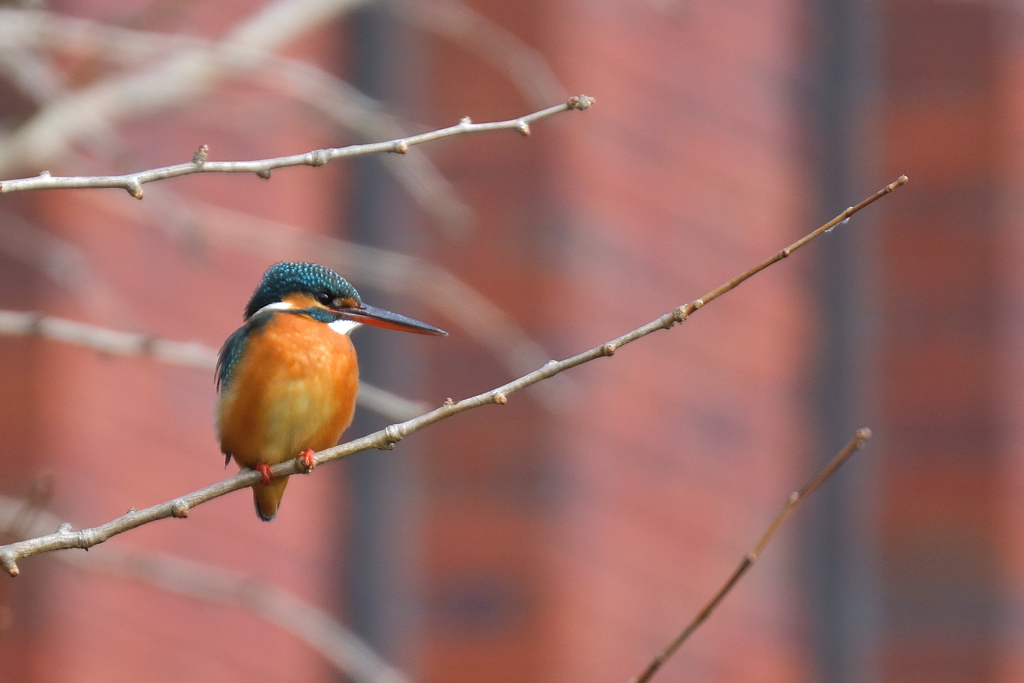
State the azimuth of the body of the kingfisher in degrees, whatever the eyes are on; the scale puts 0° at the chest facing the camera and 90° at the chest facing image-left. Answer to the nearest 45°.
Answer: approximately 315°
